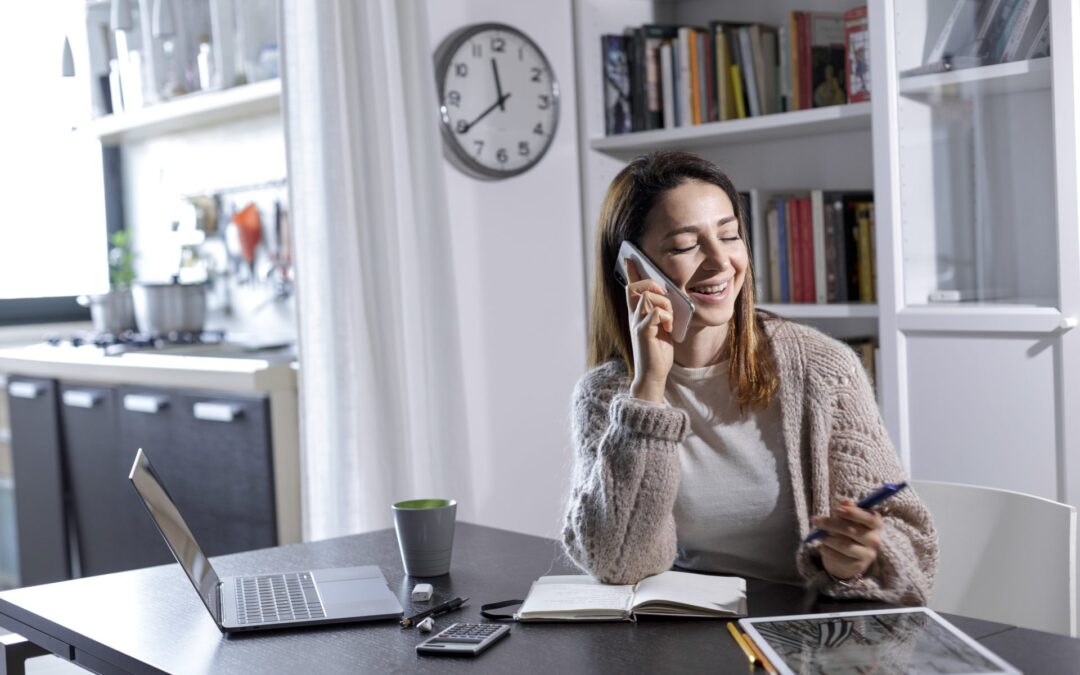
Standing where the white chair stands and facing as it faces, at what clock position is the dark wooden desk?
The dark wooden desk is roughly at 12 o'clock from the white chair.

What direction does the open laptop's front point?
to the viewer's right

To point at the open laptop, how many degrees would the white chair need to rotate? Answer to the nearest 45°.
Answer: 0° — it already faces it

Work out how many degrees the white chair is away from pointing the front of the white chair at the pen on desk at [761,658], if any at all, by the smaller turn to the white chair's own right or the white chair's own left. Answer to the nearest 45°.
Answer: approximately 45° to the white chair's own left

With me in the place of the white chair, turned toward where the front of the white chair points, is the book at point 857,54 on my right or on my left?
on my right

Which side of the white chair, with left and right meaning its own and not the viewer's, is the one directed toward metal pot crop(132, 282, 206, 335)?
right

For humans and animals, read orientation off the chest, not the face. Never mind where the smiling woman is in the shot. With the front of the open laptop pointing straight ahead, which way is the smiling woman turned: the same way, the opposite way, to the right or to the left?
to the right

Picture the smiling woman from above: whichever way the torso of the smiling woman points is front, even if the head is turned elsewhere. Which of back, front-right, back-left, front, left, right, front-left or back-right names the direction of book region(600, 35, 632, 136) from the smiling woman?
back

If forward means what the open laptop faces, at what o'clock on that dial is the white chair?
The white chair is roughly at 12 o'clock from the open laptop.
